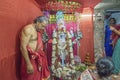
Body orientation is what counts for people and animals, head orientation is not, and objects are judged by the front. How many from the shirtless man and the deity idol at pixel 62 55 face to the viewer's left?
0

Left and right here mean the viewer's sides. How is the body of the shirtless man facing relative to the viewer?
facing the viewer and to the right of the viewer

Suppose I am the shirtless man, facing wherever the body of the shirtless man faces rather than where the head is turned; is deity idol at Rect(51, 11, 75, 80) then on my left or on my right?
on my left

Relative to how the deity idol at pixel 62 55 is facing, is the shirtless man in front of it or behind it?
in front

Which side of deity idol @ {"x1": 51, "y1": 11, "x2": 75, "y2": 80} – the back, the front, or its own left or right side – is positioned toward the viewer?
front
